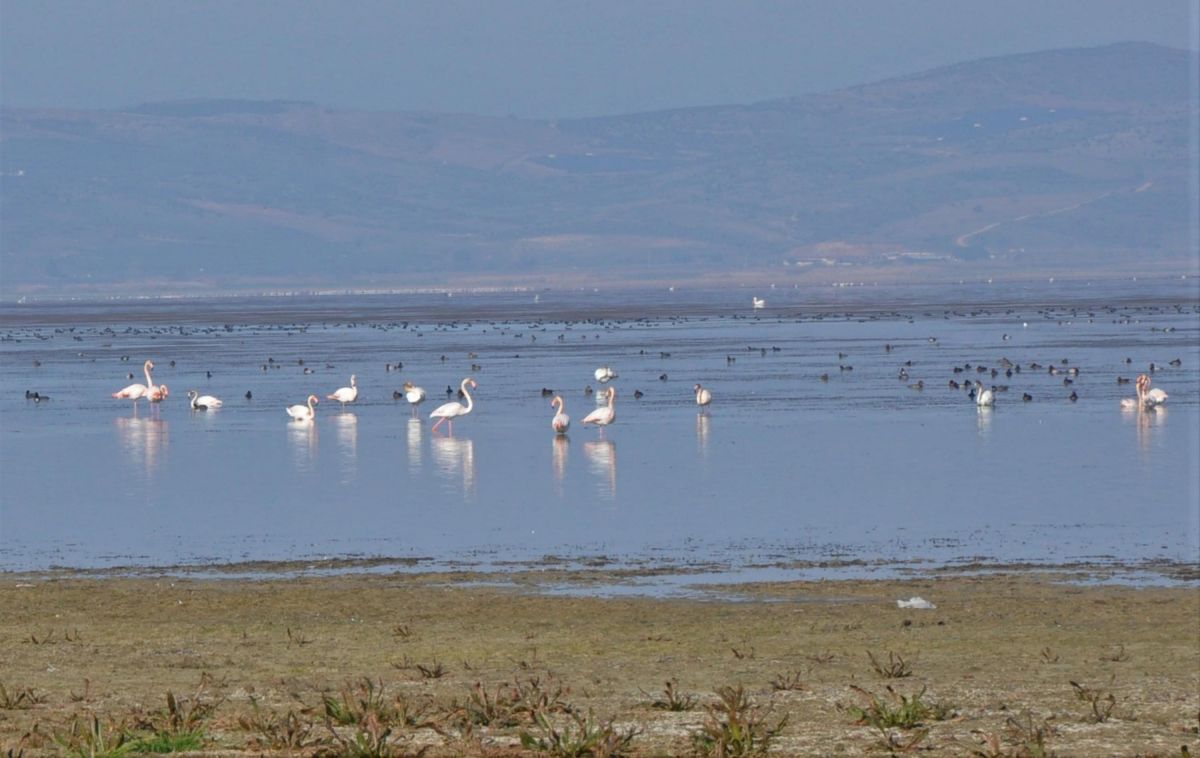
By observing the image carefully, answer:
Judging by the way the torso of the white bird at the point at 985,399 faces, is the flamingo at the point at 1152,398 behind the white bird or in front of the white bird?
behind

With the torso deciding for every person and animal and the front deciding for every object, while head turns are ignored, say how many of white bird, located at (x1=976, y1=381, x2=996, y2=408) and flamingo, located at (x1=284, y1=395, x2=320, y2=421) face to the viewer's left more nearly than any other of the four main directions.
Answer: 1

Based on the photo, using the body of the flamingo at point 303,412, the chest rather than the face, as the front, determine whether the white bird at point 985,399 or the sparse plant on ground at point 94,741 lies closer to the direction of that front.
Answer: the white bird

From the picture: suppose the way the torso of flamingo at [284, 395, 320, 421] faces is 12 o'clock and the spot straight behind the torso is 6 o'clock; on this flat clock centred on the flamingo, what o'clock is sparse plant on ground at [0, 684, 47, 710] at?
The sparse plant on ground is roughly at 3 o'clock from the flamingo.

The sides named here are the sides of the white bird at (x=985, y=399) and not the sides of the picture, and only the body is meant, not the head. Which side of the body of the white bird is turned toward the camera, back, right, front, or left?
left

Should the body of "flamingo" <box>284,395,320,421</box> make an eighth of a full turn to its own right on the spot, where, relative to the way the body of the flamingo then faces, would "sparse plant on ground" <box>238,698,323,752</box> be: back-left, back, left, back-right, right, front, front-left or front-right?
front-right

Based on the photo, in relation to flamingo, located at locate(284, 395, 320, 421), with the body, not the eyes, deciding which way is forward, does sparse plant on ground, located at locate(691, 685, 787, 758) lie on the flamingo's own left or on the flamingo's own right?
on the flamingo's own right

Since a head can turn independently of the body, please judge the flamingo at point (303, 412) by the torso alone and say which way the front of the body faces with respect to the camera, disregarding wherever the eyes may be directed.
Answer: to the viewer's right

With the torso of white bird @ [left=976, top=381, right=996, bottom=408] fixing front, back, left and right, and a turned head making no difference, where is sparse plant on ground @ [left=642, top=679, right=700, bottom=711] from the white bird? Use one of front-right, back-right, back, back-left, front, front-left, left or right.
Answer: left

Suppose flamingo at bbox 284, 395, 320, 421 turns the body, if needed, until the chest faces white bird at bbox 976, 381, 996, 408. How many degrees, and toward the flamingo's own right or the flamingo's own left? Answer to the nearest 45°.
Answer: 0° — it already faces it

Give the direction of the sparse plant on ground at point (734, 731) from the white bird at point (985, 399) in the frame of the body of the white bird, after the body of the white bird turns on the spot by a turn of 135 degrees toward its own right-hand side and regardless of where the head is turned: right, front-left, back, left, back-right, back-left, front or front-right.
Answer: back-right

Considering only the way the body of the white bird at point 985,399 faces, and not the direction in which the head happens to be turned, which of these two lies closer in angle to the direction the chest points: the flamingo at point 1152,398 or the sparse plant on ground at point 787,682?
the sparse plant on ground

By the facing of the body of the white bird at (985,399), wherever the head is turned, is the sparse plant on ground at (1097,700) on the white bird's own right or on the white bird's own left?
on the white bird's own left

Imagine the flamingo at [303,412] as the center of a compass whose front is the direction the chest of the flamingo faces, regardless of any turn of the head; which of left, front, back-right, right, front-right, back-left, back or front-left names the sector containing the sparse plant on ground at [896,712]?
right
